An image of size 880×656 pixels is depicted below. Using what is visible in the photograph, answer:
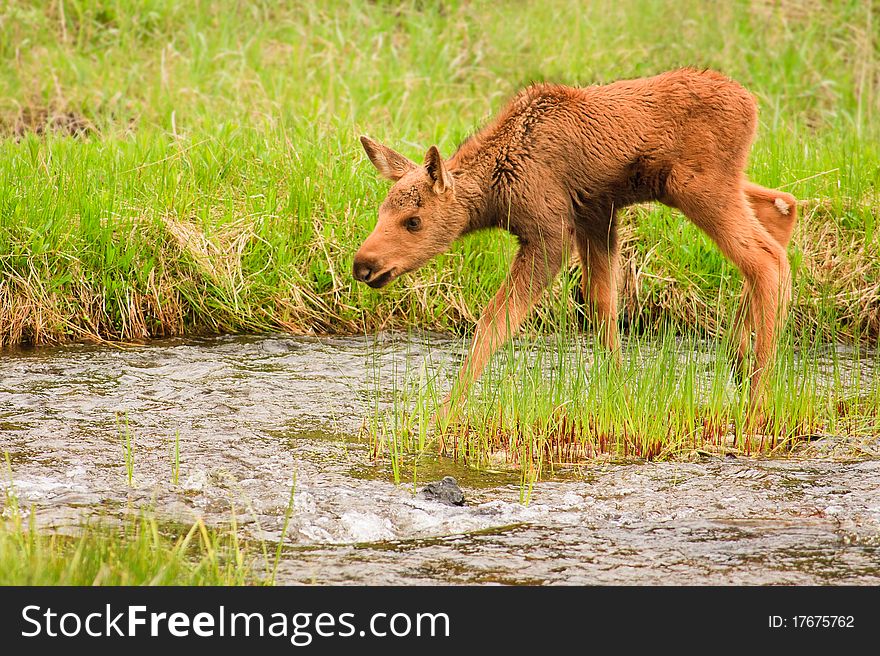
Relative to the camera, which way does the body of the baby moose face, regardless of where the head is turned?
to the viewer's left

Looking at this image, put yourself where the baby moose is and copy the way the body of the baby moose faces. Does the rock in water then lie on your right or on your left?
on your left
